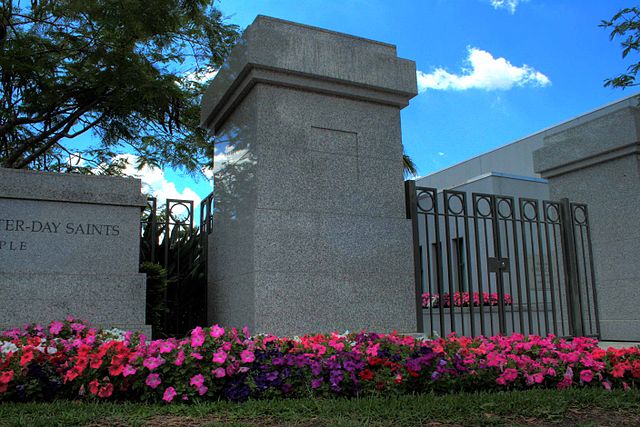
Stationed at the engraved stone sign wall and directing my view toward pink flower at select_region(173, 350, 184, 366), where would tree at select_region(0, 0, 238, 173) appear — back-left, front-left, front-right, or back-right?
back-left

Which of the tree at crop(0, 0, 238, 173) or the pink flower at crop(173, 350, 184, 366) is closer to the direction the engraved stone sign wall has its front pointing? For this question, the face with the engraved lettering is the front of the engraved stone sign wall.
the pink flower

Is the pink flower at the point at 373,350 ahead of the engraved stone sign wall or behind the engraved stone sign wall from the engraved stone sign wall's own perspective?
ahead

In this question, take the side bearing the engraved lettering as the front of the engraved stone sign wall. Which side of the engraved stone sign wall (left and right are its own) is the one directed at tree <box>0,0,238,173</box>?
back

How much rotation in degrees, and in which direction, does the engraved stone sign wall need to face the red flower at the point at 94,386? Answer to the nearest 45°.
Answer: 0° — it already faces it

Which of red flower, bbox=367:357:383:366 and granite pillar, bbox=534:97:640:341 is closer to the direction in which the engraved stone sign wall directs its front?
the red flower

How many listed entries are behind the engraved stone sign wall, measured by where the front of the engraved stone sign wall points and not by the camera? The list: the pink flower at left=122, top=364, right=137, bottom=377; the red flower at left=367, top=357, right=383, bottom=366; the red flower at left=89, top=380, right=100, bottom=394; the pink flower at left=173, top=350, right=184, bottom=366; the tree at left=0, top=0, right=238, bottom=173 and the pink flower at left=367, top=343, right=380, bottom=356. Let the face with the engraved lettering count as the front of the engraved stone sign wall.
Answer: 1

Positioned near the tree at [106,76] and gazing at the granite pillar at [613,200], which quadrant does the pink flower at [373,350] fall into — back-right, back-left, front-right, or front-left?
front-right

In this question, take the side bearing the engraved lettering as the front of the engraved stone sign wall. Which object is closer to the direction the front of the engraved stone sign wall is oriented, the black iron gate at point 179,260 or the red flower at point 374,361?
the red flower

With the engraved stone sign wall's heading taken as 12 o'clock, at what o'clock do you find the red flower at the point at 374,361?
The red flower is roughly at 11 o'clock from the engraved stone sign wall.

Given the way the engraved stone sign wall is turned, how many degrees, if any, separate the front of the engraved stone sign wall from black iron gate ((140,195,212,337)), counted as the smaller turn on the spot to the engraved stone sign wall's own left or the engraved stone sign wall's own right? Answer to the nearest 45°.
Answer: approximately 135° to the engraved stone sign wall's own left

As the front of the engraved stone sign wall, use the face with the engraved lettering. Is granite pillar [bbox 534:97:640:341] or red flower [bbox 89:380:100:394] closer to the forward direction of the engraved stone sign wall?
the red flower

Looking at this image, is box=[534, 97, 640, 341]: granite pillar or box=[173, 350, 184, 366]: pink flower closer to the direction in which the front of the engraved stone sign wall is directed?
the pink flower

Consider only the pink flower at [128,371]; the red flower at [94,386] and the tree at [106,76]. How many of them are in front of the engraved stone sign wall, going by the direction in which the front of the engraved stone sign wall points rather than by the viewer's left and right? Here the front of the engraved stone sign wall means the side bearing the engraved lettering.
2

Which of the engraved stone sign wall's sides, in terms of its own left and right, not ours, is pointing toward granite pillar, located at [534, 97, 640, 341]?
left

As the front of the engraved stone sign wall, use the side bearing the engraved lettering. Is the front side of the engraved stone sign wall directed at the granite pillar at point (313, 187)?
no

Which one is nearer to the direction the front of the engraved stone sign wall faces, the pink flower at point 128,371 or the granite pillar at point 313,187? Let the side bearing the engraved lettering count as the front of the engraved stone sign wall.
the pink flower

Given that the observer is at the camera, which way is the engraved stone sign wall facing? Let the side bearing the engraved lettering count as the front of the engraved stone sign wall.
facing the viewer

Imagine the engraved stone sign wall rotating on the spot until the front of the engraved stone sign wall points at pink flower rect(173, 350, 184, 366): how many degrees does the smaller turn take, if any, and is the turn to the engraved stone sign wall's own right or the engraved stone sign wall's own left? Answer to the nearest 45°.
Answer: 0° — it already faces it
